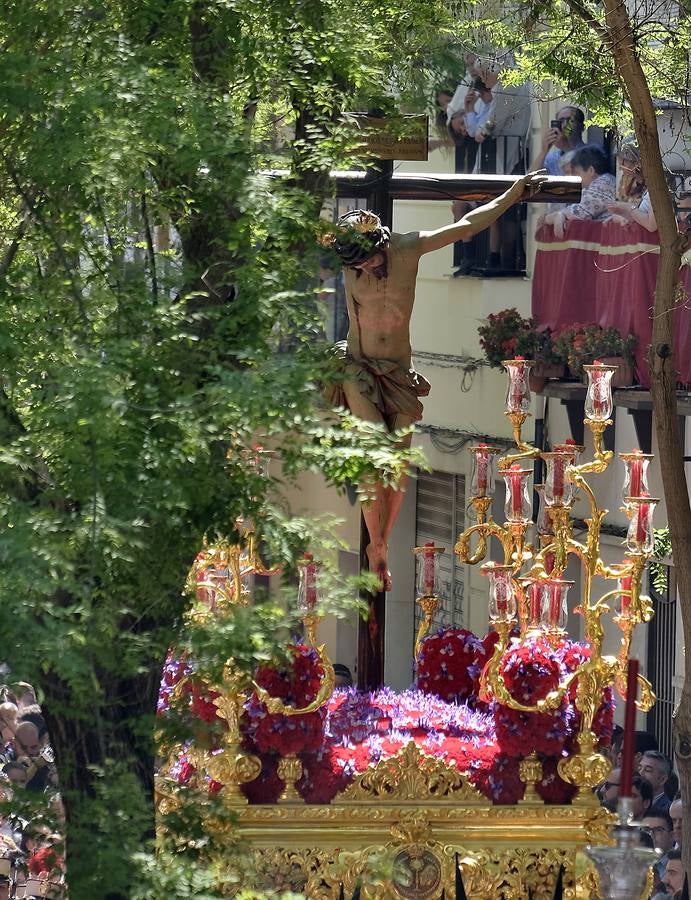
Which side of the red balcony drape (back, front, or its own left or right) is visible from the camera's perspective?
front

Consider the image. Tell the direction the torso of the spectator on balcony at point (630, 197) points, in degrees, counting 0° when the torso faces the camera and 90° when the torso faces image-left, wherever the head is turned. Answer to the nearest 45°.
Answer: approximately 45°

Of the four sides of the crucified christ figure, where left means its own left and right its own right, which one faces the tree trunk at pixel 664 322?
left

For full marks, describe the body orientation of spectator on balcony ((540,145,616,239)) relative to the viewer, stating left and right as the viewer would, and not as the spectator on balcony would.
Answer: facing to the left of the viewer

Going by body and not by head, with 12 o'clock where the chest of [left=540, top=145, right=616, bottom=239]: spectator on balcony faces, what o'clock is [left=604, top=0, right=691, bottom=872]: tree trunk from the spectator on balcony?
The tree trunk is roughly at 9 o'clock from the spectator on balcony.

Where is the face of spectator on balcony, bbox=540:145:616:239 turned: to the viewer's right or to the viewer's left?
to the viewer's left

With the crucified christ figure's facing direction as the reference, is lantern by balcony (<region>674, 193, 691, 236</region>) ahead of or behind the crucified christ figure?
behind

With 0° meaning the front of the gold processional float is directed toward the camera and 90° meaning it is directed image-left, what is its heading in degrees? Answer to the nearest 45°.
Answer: approximately 0°

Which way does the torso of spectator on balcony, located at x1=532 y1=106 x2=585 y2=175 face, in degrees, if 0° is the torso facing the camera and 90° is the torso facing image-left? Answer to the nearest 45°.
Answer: approximately 45°

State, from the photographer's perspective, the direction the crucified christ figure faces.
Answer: facing the viewer

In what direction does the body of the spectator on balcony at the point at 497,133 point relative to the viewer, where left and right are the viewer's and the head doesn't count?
facing to the left of the viewer

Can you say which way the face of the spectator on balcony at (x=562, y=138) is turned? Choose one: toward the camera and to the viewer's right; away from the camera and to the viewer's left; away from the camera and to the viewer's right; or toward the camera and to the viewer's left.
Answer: toward the camera and to the viewer's left
